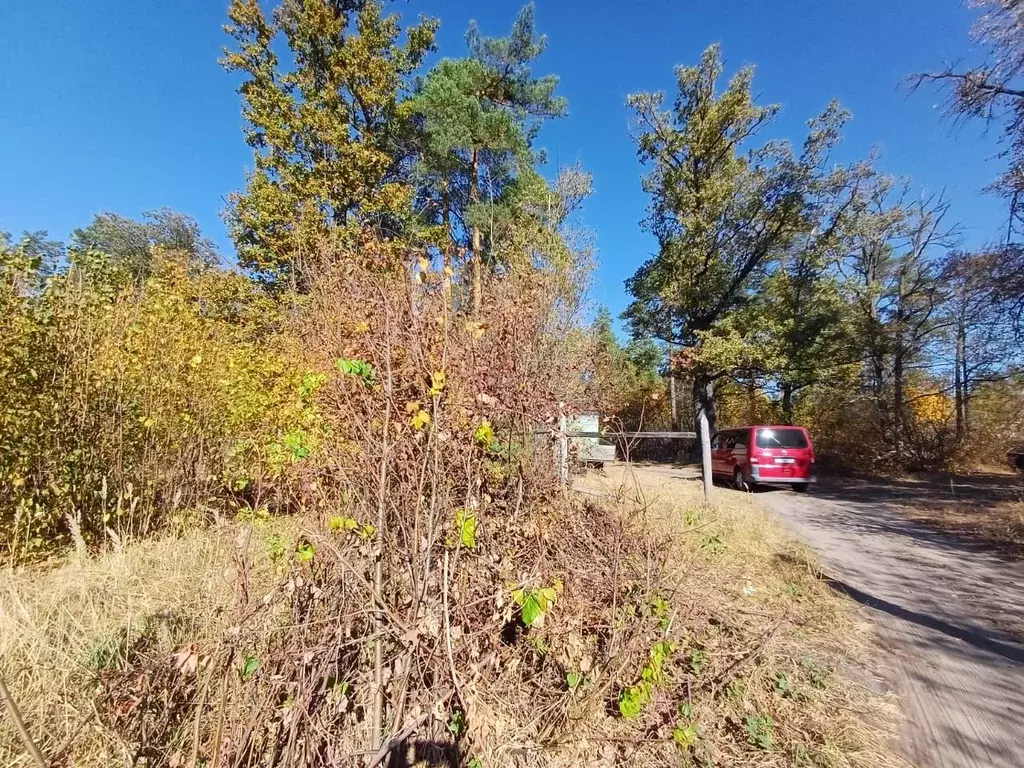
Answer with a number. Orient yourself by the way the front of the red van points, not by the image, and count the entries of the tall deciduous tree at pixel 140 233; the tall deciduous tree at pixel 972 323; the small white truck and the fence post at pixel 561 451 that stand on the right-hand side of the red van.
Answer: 1

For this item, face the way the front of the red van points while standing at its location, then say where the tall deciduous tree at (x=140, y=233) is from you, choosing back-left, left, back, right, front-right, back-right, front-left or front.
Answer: front-left

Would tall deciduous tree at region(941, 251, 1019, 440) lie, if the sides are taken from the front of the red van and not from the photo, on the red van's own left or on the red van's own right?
on the red van's own right

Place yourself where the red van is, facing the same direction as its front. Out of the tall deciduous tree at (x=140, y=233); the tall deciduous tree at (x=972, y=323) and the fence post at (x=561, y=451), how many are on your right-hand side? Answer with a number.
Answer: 1

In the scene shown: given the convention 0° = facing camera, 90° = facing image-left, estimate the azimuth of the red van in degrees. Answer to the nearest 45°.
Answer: approximately 135°

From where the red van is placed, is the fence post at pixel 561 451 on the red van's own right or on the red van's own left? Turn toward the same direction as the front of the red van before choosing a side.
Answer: on the red van's own left
